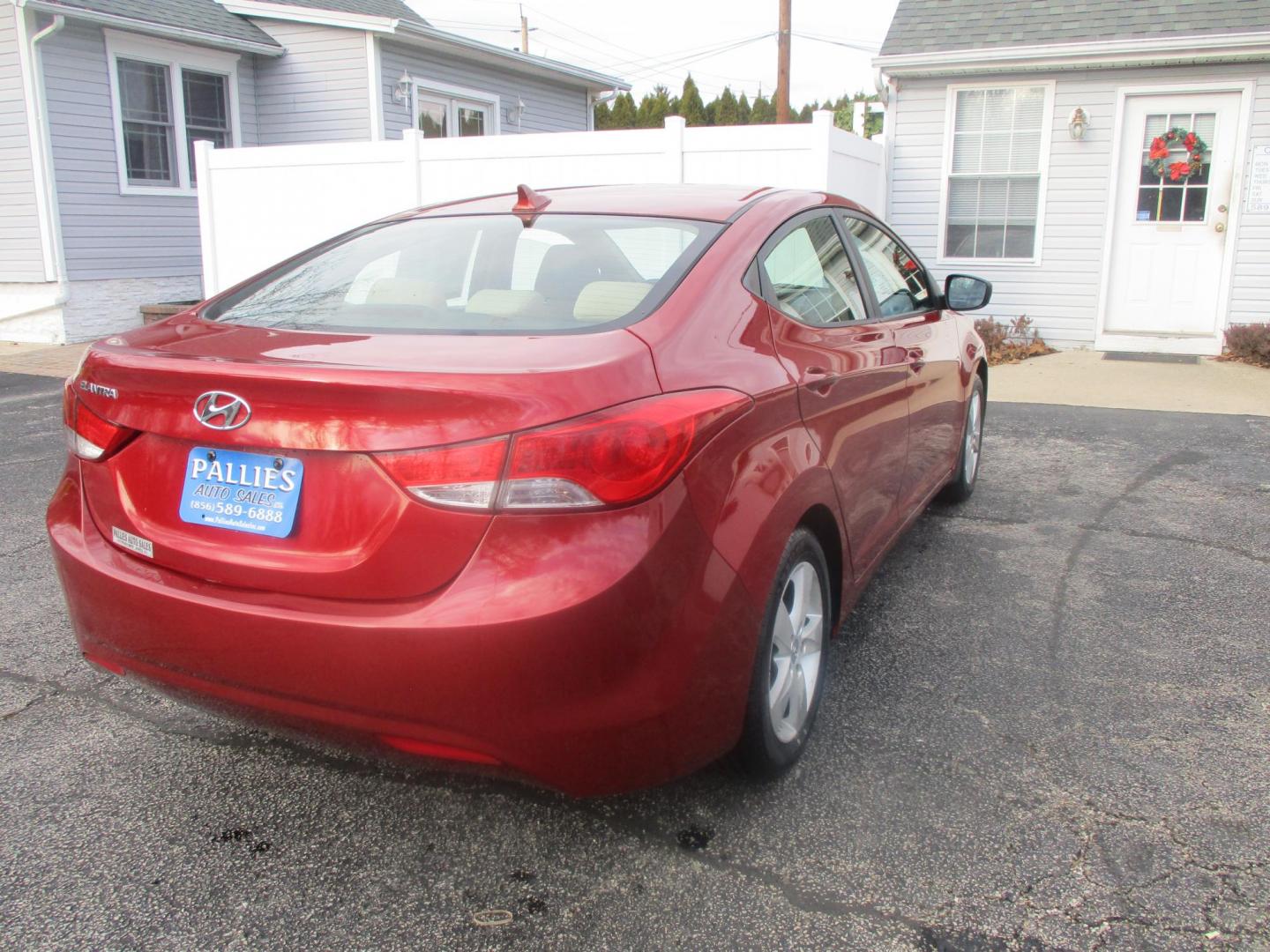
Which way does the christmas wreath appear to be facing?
toward the camera

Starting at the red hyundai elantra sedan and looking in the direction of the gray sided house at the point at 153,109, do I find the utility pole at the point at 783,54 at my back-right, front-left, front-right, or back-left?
front-right

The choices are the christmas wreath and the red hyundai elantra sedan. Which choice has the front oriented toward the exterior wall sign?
the red hyundai elantra sedan

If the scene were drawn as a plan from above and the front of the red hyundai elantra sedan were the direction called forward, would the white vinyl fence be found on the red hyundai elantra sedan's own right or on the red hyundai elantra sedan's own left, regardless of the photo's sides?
on the red hyundai elantra sedan's own left

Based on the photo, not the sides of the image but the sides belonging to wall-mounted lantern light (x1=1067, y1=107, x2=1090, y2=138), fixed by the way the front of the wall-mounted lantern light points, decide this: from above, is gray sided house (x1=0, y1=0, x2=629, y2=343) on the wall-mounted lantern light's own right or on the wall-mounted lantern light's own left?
on the wall-mounted lantern light's own right

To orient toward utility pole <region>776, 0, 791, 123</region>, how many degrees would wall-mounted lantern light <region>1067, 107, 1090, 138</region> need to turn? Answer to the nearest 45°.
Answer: approximately 135° to its right

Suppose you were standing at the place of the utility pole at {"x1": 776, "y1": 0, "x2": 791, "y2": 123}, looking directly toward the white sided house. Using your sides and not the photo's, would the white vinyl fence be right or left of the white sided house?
right

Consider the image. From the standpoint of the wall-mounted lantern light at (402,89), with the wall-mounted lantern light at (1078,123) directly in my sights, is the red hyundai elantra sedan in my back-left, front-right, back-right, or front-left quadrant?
front-right

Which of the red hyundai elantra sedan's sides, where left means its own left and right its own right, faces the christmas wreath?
front

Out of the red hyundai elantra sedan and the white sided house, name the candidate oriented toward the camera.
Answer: the white sided house

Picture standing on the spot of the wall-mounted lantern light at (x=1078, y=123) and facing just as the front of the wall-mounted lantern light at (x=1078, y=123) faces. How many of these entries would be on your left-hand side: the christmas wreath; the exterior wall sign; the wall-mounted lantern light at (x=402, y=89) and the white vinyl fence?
2

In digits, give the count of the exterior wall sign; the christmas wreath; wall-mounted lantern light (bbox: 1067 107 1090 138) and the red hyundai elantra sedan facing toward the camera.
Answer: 3

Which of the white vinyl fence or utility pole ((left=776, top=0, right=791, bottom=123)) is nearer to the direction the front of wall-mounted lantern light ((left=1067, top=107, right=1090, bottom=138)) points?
the white vinyl fence

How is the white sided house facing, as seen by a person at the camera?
facing the viewer

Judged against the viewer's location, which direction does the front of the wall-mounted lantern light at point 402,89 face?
facing the viewer and to the right of the viewer

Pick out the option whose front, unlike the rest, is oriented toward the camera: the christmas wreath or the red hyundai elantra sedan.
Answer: the christmas wreath

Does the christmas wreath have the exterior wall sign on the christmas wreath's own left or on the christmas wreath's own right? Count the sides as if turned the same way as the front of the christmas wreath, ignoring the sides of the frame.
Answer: on the christmas wreath's own left

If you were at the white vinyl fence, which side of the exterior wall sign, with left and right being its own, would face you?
right

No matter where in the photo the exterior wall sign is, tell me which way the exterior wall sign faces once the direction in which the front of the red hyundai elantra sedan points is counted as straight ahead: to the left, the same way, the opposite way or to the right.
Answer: the opposite way

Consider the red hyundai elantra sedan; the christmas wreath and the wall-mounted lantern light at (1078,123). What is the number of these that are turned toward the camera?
2

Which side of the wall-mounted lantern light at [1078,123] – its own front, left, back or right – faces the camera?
front
